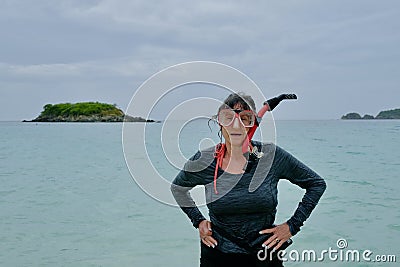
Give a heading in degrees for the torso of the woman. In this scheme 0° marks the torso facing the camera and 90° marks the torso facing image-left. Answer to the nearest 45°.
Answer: approximately 0°
